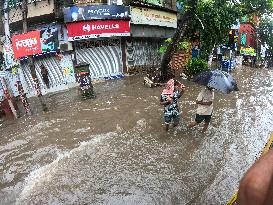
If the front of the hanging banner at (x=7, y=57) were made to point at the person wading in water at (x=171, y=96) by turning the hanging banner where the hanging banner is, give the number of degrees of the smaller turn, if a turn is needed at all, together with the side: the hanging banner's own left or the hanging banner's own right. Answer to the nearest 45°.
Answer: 0° — it already faces them

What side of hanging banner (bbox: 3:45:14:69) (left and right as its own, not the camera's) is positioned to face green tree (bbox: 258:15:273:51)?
left

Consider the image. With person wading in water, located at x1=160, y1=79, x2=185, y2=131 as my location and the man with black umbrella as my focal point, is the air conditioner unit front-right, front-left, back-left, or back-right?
back-left

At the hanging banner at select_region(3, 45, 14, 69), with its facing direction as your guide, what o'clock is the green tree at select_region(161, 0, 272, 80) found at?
The green tree is roughly at 10 o'clock from the hanging banner.

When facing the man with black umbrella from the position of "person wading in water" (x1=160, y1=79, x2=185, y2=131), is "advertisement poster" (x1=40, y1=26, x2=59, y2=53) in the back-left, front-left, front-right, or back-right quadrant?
back-left

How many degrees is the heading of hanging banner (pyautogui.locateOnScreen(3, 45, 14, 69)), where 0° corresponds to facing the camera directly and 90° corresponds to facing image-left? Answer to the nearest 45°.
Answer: approximately 0°
